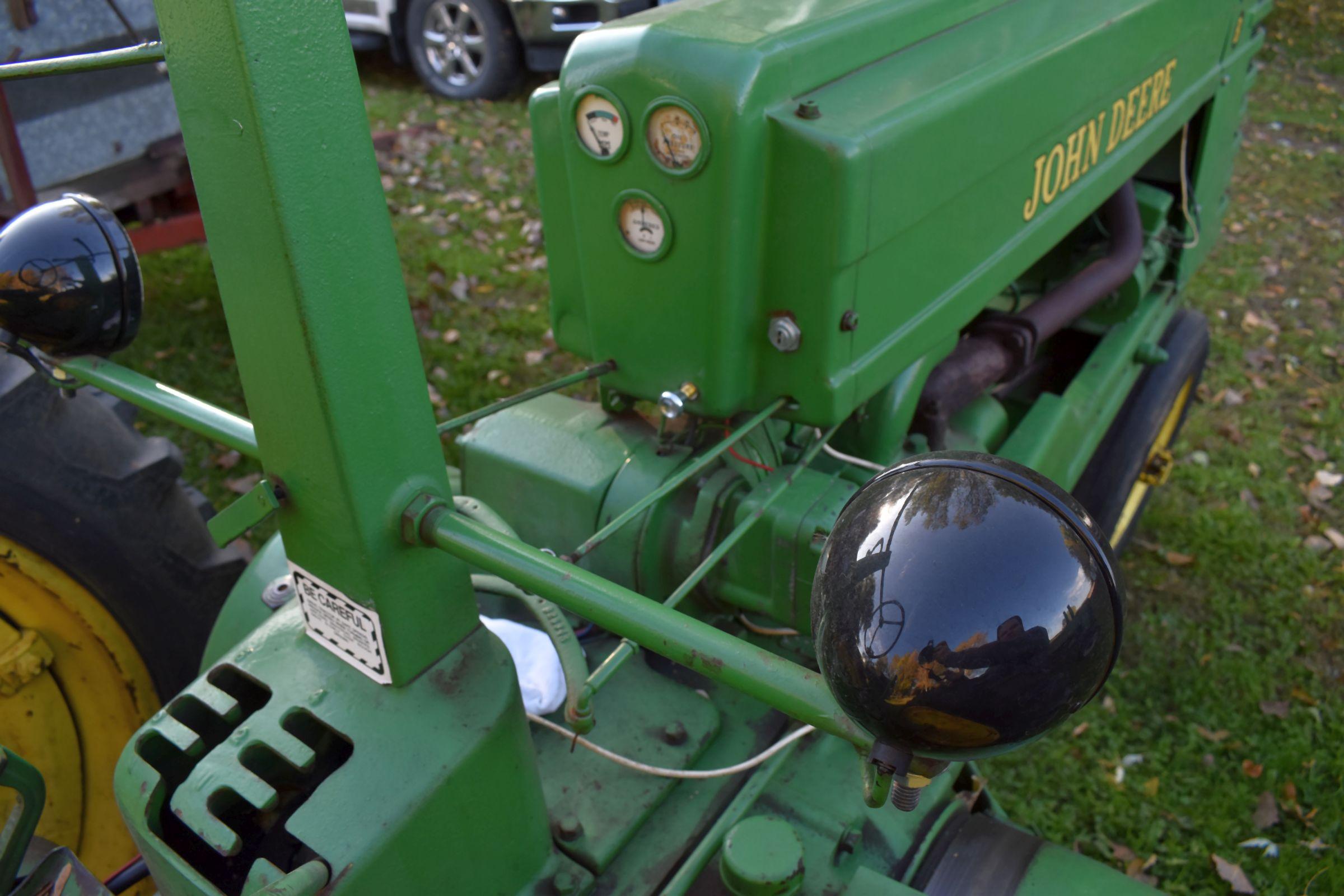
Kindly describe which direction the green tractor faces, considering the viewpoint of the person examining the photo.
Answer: facing away from the viewer and to the right of the viewer

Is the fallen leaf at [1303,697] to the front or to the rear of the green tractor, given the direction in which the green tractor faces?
to the front
